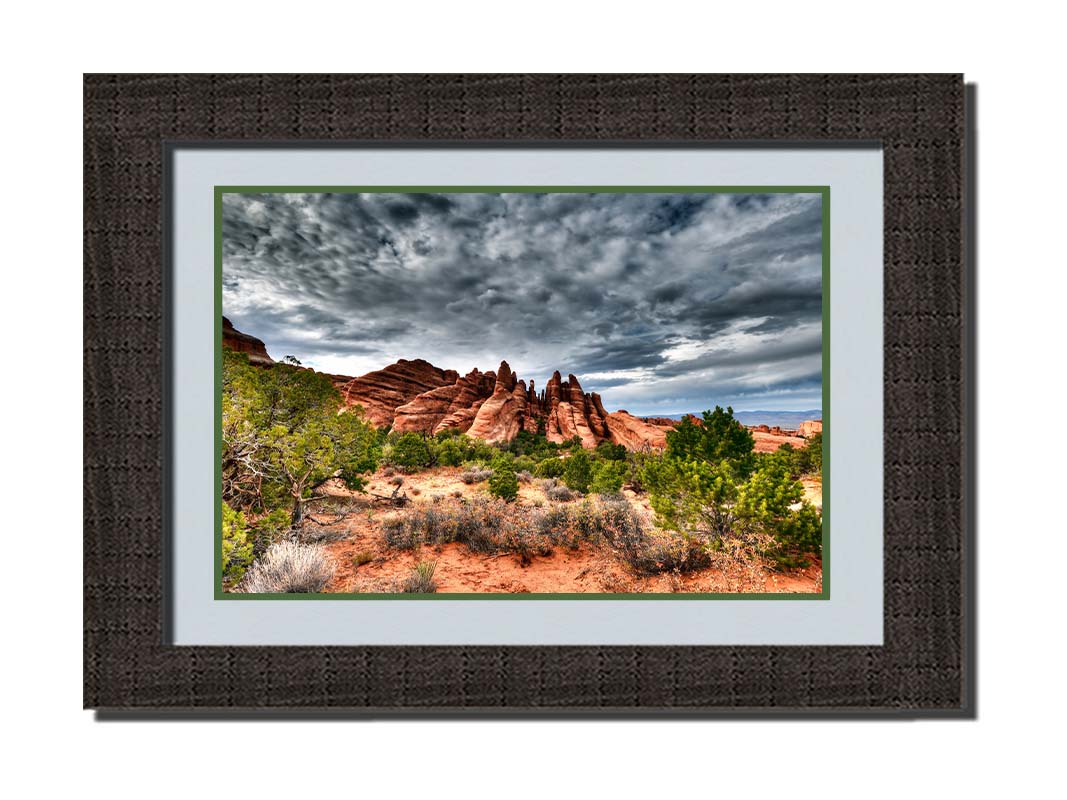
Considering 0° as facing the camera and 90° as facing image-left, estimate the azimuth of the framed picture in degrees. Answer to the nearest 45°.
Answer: approximately 0°

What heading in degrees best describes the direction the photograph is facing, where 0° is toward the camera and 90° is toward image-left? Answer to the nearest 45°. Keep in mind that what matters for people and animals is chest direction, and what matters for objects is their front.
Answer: approximately 0°
